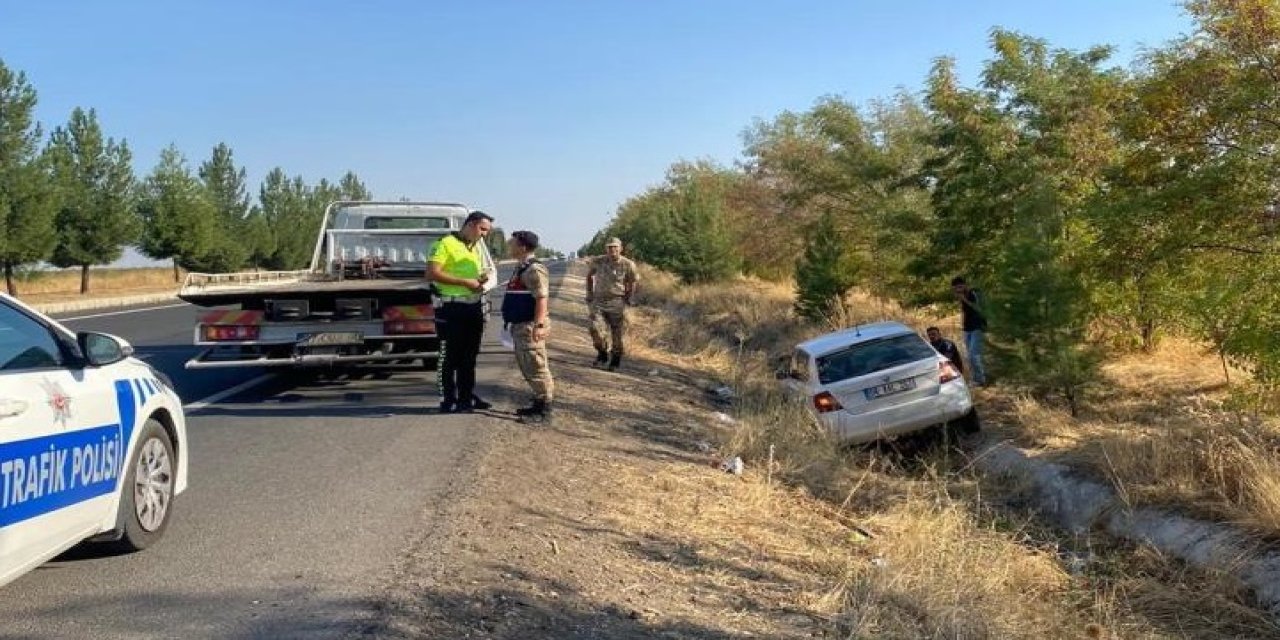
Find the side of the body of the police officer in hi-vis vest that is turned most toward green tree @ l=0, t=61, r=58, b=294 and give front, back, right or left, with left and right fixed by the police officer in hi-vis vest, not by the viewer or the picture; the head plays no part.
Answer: back

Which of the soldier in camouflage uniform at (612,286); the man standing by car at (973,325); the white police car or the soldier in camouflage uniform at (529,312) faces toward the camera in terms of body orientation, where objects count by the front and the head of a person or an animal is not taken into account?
the soldier in camouflage uniform at (612,286)

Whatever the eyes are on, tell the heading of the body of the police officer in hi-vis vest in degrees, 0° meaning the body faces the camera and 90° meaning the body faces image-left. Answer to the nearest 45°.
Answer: approximately 315°

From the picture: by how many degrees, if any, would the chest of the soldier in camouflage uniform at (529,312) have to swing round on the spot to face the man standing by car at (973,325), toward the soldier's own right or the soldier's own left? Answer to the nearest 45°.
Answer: approximately 135° to the soldier's own right

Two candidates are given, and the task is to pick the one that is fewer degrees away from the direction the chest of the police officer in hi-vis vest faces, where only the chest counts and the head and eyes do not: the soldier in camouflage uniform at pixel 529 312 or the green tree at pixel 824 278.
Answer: the soldier in camouflage uniform

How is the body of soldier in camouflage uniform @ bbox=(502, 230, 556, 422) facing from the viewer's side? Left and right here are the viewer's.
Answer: facing to the left of the viewer

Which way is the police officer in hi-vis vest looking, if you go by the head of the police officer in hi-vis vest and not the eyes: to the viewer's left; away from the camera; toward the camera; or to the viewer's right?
to the viewer's right

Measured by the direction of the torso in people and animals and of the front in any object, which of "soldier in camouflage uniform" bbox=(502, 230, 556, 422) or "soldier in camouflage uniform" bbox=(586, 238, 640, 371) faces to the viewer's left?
"soldier in camouflage uniform" bbox=(502, 230, 556, 422)

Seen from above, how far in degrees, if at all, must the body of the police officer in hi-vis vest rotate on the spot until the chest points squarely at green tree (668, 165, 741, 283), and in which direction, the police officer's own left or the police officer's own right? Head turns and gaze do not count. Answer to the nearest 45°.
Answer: approximately 135° to the police officer's own left

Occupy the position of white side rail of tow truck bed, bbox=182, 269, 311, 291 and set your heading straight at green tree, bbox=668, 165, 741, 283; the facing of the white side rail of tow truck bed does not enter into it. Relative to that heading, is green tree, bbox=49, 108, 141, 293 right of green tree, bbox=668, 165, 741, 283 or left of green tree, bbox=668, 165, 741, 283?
left

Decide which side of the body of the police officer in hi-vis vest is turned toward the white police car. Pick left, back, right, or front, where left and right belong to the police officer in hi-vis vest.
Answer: right

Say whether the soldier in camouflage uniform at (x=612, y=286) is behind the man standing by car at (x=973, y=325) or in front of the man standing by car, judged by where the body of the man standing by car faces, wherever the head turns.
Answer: in front

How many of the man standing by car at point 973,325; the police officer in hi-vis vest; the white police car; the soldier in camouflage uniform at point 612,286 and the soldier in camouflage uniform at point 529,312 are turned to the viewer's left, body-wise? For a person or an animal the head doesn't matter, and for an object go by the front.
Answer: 2
